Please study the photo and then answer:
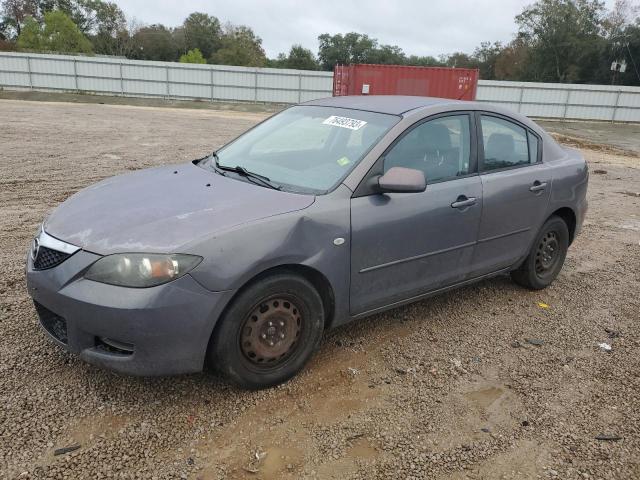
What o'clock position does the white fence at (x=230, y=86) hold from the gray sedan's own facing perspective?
The white fence is roughly at 4 o'clock from the gray sedan.

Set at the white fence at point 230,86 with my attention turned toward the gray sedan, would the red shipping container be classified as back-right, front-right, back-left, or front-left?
front-left

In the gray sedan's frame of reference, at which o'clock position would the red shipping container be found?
The red shipping container is roughly at 5 o'clock from the gray sedan.

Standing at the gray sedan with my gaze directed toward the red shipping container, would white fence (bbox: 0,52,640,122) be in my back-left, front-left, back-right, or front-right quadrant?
front-left

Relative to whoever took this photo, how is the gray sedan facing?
facing the viewer and to the left of the viewer
